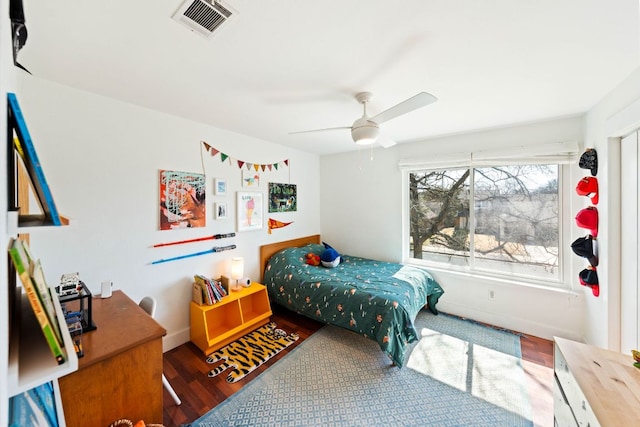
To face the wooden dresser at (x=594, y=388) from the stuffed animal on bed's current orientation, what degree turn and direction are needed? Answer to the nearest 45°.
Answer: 0° — it already faces it

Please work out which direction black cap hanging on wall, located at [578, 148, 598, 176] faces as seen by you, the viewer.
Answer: facing to the left of the viewer

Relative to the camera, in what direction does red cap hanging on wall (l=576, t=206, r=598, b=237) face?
facing to the left of the viewer

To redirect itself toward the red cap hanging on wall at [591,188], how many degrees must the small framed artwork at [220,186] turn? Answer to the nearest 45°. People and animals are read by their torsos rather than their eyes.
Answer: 0° — it already faces it

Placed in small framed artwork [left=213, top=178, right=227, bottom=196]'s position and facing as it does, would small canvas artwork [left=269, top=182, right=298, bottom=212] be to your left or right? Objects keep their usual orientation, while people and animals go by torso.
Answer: on your left

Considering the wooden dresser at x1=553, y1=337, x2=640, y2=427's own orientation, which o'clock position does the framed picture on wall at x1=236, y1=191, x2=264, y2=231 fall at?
The framed picture on wall is roughly at 12 o'clock from the wooden dresser.

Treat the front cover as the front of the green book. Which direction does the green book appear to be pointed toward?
to the viewer's right

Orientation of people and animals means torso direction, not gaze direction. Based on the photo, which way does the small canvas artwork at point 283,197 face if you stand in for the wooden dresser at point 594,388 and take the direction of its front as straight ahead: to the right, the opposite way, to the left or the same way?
the opposite way
